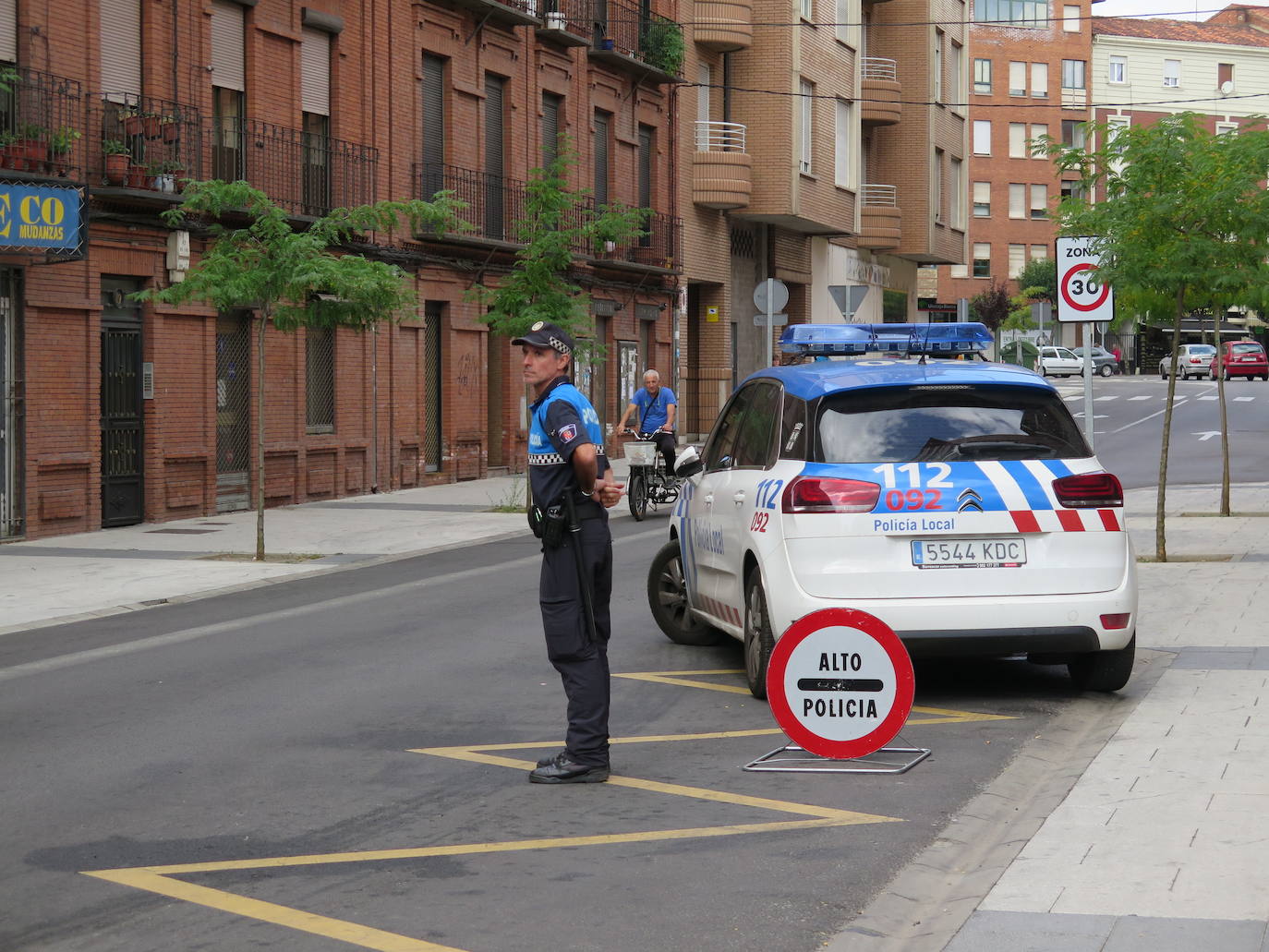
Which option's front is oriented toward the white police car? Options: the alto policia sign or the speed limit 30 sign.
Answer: the speed limit 30 sign

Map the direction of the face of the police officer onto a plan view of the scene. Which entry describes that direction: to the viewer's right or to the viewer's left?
to the viewer's left

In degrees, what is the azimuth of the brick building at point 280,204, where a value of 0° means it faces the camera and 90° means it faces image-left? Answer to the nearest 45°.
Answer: approximately 315°

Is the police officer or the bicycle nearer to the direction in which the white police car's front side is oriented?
the bicycle

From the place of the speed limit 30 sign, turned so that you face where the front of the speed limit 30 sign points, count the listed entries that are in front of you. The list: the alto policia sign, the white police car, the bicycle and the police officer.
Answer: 3

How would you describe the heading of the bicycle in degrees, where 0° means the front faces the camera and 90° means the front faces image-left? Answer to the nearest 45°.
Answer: approximately 45°

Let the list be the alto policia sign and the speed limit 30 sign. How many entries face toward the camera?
2
